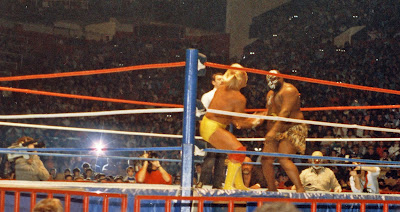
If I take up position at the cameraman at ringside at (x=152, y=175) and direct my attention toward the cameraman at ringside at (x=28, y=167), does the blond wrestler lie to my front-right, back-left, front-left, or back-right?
back-left

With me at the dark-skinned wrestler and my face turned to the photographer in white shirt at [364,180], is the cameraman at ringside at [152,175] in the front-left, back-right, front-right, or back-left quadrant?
front-left

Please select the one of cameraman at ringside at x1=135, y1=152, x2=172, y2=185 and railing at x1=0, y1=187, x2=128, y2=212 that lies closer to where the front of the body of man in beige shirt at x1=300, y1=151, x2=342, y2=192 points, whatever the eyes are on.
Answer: the railing

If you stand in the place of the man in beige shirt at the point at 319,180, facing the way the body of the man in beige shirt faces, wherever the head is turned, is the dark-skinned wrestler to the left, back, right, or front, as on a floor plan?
front

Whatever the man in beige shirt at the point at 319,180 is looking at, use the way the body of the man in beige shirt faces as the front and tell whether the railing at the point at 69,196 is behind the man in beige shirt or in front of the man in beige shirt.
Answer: in front

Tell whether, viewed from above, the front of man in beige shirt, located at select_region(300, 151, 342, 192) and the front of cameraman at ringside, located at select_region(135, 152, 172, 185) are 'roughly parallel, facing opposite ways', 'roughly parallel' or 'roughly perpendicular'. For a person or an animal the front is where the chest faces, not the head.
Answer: roughly parallel

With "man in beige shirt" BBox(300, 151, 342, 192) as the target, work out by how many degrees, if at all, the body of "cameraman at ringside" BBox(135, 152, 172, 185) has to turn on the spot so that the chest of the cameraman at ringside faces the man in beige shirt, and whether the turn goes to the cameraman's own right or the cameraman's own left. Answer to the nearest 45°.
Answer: approximately 90° to the cameraman's own left

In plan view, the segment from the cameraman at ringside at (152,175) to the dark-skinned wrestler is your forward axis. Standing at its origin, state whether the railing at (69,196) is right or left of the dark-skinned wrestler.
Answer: right

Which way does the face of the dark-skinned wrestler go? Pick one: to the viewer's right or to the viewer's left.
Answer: to the viewer's left

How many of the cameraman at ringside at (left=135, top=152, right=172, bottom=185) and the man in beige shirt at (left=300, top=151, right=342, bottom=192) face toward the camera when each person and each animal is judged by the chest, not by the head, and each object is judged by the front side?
2

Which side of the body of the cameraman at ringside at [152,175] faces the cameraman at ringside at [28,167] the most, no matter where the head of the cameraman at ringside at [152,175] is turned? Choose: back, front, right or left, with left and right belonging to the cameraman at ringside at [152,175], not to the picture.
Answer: right

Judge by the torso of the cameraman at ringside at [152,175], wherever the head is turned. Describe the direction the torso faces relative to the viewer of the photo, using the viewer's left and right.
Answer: facing the viewer

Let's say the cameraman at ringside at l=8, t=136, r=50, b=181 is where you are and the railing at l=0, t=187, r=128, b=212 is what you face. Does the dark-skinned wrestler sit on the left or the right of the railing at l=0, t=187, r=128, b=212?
left

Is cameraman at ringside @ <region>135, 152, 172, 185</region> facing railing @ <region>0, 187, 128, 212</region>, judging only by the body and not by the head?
yes

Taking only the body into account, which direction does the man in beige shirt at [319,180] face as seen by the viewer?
toward the camera
